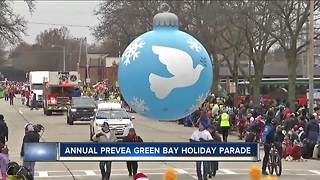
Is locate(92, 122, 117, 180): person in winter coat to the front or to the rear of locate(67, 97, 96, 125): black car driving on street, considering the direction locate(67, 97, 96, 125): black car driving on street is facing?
to the front

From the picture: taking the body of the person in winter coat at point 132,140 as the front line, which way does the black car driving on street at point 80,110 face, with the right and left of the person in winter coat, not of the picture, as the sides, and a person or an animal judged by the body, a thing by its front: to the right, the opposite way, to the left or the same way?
the same way

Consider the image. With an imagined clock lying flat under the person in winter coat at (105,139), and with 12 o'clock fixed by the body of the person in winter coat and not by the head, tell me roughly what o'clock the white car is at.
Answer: The white car is roughly at 6 o'clock from the person in winter coat.

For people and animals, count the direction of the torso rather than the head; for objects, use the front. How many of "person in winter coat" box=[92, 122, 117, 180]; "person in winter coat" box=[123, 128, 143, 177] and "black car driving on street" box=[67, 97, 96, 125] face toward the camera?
3

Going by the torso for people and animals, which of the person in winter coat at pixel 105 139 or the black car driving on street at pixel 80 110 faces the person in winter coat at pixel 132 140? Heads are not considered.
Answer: the black car driving on street

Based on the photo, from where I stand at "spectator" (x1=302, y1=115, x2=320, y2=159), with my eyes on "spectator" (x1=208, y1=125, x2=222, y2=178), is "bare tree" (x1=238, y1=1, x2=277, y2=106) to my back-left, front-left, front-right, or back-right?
back-right

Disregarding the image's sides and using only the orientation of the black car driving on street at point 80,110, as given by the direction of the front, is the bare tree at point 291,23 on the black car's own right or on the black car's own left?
on the black car's own left

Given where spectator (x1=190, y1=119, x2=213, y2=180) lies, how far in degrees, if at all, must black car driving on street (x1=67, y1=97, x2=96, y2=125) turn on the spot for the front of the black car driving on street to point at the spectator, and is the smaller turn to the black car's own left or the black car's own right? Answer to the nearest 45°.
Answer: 0° — it already faces them

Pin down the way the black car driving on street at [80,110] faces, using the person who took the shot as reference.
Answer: facing the viewer

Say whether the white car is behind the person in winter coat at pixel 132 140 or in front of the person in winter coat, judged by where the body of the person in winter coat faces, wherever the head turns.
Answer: behind

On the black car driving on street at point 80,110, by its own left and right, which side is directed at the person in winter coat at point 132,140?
front

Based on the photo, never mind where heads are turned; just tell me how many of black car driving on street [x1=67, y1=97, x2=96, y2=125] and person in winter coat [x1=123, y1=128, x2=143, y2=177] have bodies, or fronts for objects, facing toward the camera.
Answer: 2

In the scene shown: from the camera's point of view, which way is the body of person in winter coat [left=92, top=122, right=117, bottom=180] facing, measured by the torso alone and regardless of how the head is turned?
toward the camera
